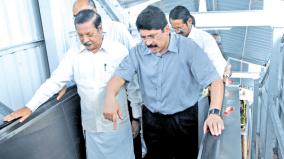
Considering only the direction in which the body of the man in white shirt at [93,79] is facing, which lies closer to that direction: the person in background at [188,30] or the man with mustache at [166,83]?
the man with mustache

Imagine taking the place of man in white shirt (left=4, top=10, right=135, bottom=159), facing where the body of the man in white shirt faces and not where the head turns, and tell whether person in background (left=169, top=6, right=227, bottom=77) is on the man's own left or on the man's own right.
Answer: on the man's own left

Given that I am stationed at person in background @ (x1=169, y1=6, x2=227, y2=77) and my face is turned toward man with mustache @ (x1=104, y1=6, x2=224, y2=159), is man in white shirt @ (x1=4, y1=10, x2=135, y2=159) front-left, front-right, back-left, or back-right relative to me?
front-right

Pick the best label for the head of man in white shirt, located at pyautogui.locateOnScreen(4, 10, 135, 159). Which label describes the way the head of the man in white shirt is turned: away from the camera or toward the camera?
toward the camera

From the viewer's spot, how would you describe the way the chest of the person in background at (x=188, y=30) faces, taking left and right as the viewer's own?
facing the viewer and to the left of the viewer

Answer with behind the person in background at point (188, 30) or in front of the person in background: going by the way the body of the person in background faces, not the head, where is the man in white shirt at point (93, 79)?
in front

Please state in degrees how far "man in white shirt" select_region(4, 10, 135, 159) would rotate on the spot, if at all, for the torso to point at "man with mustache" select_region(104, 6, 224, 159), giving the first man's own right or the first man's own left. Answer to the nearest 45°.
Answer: approximately 45° to the first man's own left

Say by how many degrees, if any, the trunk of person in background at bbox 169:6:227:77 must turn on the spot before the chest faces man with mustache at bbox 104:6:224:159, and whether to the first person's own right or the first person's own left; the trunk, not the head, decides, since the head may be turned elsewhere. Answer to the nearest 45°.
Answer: approximately 45° to the first person's own left

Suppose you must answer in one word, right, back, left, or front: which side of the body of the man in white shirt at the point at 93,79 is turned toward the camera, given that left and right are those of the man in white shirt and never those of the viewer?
front

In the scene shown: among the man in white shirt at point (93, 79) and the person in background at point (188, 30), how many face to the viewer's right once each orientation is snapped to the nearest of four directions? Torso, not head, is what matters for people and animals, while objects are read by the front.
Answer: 0
